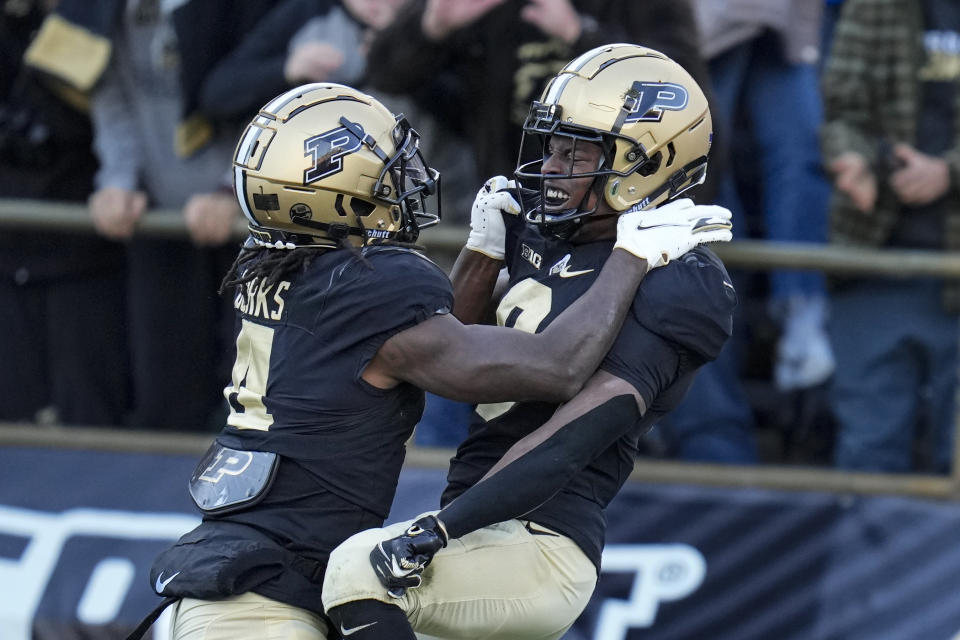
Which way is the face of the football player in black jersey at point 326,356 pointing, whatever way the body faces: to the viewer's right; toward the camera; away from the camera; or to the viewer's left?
to the viewer's right

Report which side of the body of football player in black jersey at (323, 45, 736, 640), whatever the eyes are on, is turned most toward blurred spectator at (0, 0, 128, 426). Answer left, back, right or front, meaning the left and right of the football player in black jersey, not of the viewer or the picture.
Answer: right

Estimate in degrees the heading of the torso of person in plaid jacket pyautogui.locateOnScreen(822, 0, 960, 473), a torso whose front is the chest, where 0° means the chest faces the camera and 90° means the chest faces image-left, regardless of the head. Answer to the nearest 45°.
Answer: approximately 0°

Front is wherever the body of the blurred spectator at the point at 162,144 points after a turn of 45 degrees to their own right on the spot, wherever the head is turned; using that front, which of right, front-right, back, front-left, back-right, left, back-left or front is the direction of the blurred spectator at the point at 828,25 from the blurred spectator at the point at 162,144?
back-left

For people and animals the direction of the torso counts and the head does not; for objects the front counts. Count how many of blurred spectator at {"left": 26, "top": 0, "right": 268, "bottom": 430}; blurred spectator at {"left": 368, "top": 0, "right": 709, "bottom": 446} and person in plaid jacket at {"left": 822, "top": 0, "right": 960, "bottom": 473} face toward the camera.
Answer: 3

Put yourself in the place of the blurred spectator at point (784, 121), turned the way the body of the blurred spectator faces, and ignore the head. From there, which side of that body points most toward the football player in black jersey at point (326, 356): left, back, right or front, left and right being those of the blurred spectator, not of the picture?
front

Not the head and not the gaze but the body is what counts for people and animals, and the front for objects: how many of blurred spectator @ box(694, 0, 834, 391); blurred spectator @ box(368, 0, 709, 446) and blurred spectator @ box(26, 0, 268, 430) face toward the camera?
3

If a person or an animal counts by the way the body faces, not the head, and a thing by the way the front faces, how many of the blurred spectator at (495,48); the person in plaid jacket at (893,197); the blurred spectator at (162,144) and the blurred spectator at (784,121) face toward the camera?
4

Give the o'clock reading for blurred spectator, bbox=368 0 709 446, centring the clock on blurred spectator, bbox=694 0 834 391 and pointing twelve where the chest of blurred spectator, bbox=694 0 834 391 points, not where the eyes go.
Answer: blurred spectator, bbox=368 0 709 446 is roughly at 2 o'clock from blurred spectator, bbox=694 0 834 391.

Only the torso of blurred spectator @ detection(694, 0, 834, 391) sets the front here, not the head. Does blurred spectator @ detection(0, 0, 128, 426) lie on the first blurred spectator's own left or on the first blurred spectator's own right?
on the first blurred spectator's own right

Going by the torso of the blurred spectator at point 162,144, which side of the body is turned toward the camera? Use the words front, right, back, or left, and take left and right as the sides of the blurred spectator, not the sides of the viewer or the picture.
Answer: front

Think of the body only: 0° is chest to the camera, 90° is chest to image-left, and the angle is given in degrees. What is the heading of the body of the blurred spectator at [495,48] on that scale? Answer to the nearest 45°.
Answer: approximately 0°

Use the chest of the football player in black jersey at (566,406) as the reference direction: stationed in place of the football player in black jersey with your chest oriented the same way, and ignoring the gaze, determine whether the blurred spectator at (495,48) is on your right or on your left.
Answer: on your right
